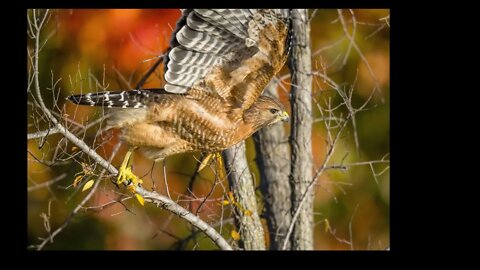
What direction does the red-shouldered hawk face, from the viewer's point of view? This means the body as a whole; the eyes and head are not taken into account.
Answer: to the viewer's right

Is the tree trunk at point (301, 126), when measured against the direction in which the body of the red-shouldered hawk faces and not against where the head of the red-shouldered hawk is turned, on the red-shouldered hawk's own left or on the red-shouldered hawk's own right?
on the red-shouldered hawk's own left

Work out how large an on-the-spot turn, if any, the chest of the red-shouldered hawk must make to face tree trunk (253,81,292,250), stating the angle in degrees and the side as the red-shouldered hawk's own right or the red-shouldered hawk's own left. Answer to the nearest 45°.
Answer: approximately 45° to the red-shouldered hawk's own left
